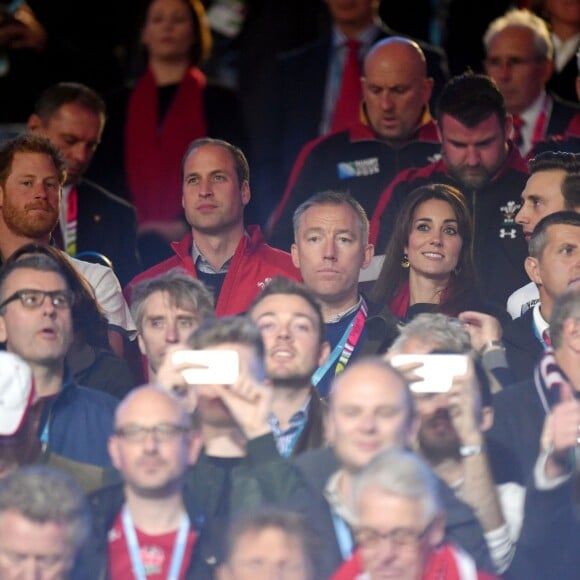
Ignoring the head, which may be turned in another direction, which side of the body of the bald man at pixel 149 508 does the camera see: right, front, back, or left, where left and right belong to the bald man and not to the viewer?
front

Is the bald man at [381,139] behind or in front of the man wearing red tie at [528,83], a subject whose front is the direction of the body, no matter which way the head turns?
in front

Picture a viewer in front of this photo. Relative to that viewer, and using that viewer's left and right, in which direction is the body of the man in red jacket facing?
facing the viewer and to the left of the viewer

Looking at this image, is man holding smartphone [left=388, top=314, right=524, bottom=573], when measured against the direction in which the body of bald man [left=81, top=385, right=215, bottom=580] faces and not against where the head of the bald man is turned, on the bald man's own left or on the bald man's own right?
on the bald man's own left

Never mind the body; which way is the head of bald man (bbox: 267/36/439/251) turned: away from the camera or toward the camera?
toward the camera

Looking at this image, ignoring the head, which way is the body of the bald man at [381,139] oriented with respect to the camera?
toward the camera

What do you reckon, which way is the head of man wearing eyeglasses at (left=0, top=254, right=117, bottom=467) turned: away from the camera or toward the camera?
toward the camera

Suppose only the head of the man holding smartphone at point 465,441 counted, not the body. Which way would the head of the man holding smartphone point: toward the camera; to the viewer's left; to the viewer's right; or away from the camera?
toward the camera

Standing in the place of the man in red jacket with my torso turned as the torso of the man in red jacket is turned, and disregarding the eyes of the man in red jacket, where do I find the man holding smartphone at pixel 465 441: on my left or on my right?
on my left

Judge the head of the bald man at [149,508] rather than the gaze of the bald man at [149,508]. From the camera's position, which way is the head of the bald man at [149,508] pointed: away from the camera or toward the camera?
toward the camera

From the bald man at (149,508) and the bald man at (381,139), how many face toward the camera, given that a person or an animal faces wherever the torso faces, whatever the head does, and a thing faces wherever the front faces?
2
